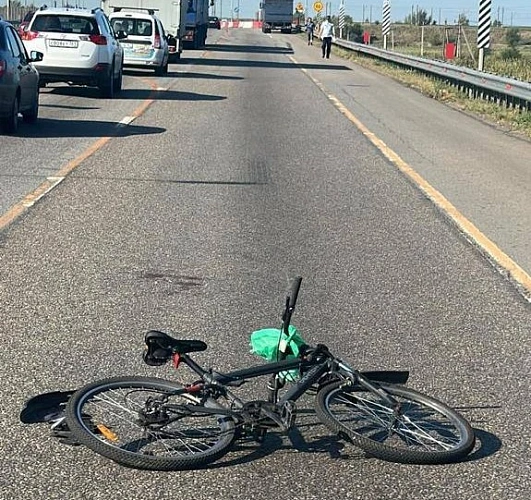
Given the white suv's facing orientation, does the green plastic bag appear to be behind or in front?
behind

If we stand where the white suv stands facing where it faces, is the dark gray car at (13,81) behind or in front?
behind

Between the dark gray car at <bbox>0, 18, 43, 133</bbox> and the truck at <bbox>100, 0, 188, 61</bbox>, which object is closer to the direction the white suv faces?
the truck

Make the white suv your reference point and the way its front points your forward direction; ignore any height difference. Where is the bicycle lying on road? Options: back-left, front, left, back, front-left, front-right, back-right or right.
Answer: back

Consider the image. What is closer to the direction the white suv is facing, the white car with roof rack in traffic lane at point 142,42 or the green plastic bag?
the white car with roof rack in traffic lane

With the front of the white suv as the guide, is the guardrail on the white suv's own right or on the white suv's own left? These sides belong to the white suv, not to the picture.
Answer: on the white suv's own right

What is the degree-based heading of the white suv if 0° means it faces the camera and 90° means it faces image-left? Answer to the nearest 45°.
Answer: approximately 180°

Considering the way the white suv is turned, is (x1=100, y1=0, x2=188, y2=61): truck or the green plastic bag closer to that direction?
the truck
